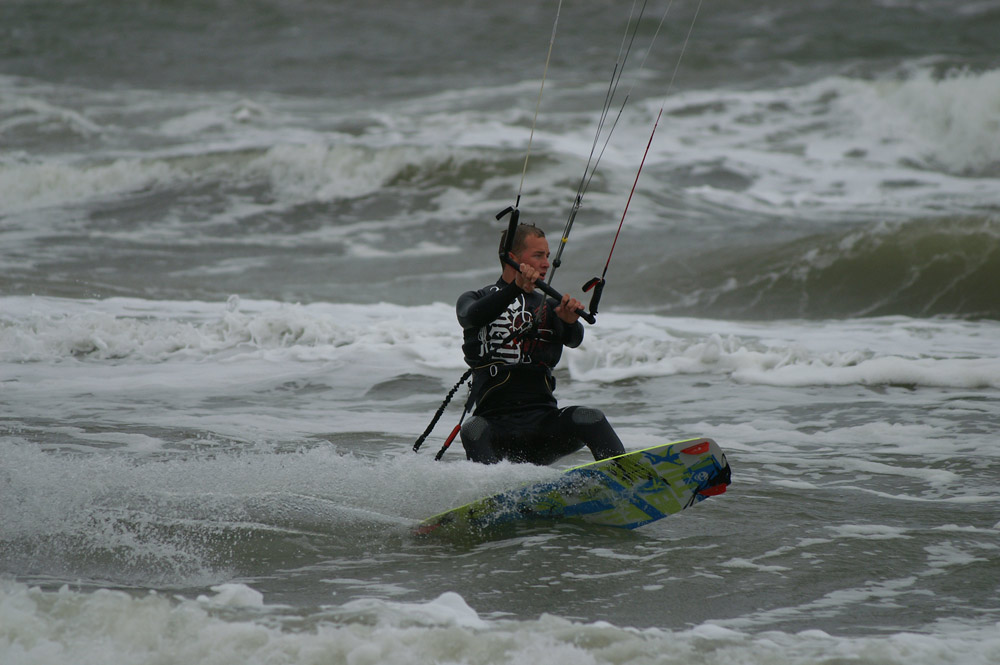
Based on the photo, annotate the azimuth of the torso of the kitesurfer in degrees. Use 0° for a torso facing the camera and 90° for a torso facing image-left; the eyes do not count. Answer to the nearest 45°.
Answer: approximately 315°
